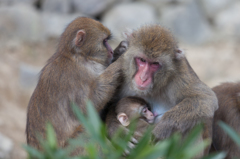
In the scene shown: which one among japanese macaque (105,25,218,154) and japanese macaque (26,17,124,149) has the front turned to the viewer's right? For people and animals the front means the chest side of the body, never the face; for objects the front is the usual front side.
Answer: japanese macaque (26,17,124,149)

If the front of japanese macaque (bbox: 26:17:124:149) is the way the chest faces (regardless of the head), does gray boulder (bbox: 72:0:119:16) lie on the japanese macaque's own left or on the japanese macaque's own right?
on the japanese macaque's own left

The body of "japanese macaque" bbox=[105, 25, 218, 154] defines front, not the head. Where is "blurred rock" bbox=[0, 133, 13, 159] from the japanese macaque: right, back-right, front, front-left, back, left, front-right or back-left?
right

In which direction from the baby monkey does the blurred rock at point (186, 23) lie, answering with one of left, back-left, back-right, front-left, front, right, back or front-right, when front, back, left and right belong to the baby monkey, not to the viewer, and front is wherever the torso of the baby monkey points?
left

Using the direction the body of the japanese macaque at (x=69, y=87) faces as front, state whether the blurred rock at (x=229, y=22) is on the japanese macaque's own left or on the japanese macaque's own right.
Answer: on the japanese macaque's own left

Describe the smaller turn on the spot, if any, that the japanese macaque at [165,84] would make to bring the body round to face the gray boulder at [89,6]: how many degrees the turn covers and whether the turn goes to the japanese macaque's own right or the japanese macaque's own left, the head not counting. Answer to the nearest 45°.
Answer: approximately 135° to the japanese macaque's own right

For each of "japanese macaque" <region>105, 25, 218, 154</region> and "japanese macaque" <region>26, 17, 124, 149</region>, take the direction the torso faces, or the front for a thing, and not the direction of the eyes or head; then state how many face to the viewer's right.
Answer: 1

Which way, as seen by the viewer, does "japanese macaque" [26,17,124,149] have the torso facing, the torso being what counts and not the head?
to the viewer's right

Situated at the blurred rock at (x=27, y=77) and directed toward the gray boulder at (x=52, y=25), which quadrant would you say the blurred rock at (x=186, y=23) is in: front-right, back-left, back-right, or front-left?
front-right

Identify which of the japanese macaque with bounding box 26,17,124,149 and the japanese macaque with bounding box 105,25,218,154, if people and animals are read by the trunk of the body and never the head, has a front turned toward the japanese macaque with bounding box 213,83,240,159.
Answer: the japanese macaque with bounding box 26,17,124,149

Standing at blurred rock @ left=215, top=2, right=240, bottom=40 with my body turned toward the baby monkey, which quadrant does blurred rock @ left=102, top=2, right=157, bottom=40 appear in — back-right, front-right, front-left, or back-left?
front-right
